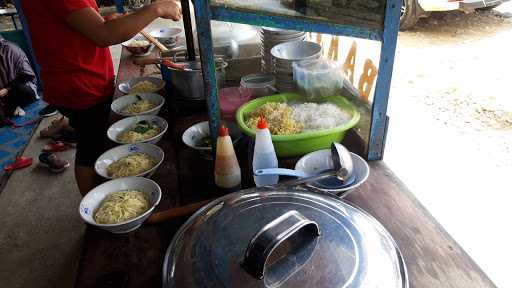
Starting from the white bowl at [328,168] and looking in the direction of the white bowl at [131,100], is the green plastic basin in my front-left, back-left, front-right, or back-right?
front-right

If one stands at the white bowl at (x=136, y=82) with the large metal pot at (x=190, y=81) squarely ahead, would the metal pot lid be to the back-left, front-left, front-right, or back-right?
front-right

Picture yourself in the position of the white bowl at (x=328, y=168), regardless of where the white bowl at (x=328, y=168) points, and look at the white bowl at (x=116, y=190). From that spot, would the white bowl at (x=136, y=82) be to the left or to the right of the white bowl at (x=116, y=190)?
right

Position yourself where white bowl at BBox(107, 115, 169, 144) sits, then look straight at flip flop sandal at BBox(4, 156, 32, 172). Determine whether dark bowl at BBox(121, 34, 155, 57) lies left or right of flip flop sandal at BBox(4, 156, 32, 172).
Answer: right

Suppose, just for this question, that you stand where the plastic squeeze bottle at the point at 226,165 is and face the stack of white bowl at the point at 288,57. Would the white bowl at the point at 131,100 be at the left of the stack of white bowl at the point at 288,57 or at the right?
left
